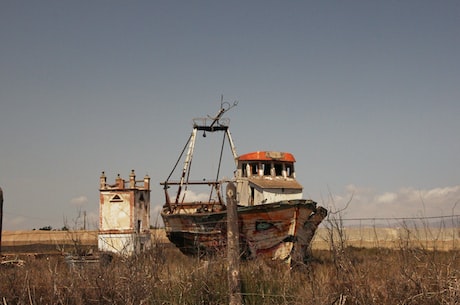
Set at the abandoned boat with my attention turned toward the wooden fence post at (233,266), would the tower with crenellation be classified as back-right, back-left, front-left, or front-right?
back-right

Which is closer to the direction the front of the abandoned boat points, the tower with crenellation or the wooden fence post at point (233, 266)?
the wooden fence post

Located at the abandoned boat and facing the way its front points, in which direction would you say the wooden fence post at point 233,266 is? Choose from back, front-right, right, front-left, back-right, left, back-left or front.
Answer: front-right

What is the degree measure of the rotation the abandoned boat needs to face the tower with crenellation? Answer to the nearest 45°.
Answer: approximately 180°

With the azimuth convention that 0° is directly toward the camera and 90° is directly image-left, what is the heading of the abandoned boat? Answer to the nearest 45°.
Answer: approximately 315°
